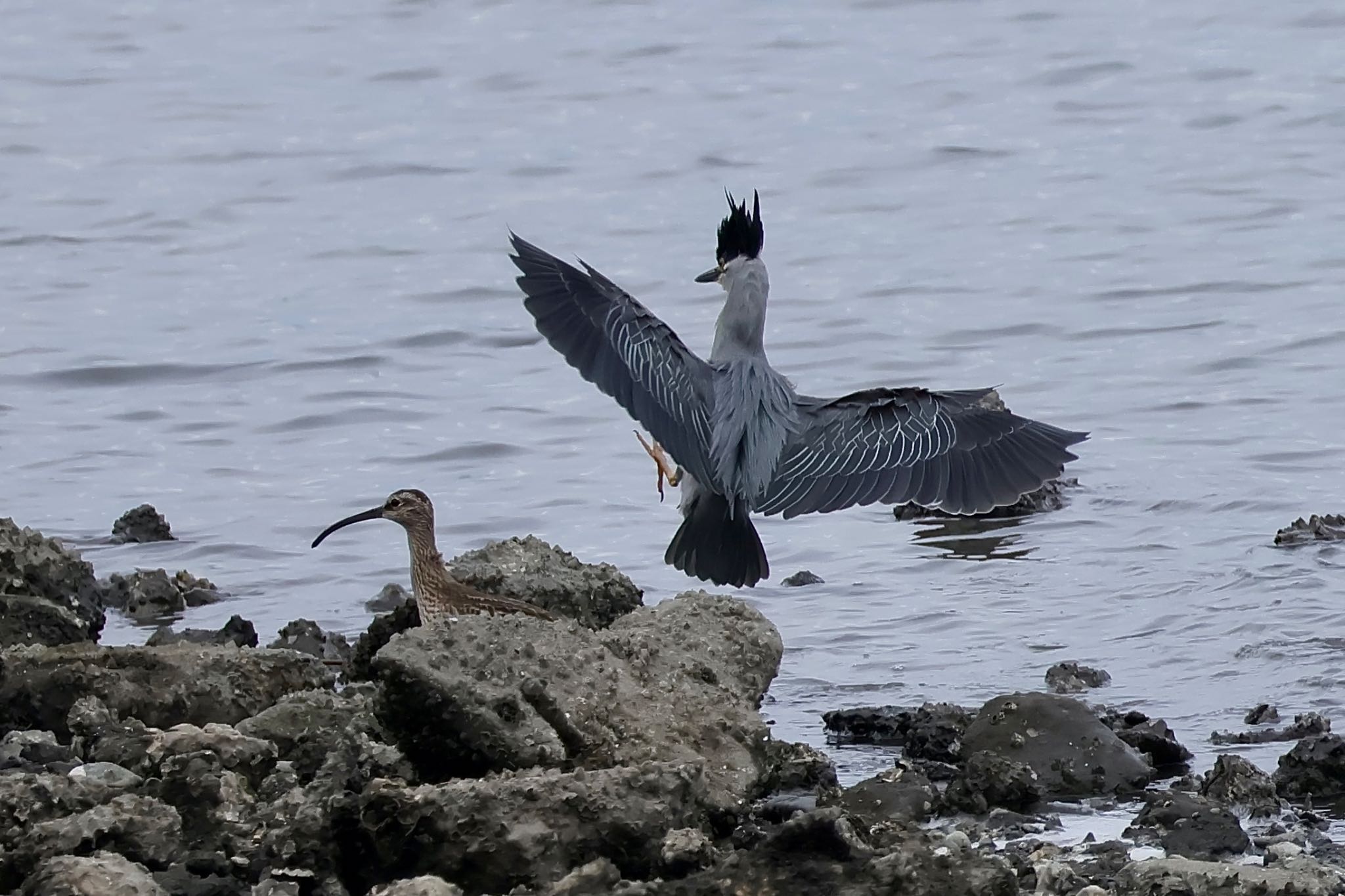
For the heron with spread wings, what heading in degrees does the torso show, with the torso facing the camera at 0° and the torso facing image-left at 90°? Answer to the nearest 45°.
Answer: approximately 135°

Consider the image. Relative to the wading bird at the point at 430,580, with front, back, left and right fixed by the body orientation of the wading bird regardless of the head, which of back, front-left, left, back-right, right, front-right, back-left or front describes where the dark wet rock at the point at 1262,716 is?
back

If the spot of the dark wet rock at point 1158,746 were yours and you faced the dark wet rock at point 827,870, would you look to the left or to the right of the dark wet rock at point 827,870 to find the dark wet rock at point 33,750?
right

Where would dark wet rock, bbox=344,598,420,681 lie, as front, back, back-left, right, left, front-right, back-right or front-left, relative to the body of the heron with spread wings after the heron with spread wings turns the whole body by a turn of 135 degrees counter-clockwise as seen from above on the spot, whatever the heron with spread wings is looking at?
front-right

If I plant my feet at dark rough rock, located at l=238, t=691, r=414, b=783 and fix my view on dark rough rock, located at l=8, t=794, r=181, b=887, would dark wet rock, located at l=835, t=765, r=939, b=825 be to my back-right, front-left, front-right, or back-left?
back-left

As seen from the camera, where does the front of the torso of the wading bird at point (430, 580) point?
to the viewer's left

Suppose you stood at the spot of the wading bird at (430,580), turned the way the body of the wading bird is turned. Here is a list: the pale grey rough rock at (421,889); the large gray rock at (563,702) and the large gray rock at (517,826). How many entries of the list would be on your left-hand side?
3

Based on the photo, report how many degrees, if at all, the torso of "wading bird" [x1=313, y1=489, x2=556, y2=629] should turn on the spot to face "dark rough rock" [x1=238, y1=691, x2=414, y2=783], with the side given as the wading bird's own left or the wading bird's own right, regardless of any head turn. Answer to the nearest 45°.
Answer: approximately 90° to the wading bird's own left

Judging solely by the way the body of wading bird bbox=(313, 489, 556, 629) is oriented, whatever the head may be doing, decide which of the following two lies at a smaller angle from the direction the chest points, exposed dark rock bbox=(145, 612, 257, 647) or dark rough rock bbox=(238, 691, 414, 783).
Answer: the exposed dark rock

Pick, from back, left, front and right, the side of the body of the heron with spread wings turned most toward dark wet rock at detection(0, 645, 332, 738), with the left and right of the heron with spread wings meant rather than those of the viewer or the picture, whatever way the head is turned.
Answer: left
